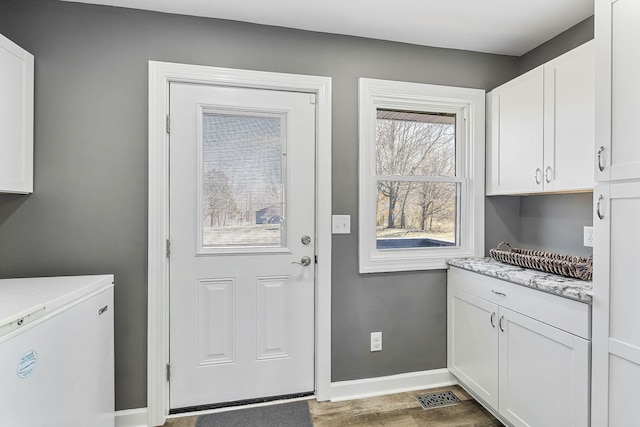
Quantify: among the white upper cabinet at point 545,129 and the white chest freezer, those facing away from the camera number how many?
0

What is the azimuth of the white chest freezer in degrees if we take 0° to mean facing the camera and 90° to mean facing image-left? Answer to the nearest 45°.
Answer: approximately 315°

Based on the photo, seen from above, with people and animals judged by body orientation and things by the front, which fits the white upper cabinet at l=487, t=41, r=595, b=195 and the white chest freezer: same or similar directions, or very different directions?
very different directions

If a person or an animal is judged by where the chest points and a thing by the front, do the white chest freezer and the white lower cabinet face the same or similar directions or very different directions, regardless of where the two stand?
very different directions

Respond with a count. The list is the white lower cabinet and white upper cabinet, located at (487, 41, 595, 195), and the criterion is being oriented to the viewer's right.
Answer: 0

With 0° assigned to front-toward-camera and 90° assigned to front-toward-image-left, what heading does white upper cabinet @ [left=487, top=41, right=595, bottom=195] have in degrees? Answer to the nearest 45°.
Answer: approximately 45°

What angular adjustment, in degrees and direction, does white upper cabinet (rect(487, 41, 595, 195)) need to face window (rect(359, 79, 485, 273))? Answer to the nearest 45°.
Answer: approximately 45° to its right

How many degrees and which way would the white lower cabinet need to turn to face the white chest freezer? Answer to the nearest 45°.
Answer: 0° — it already faces it
